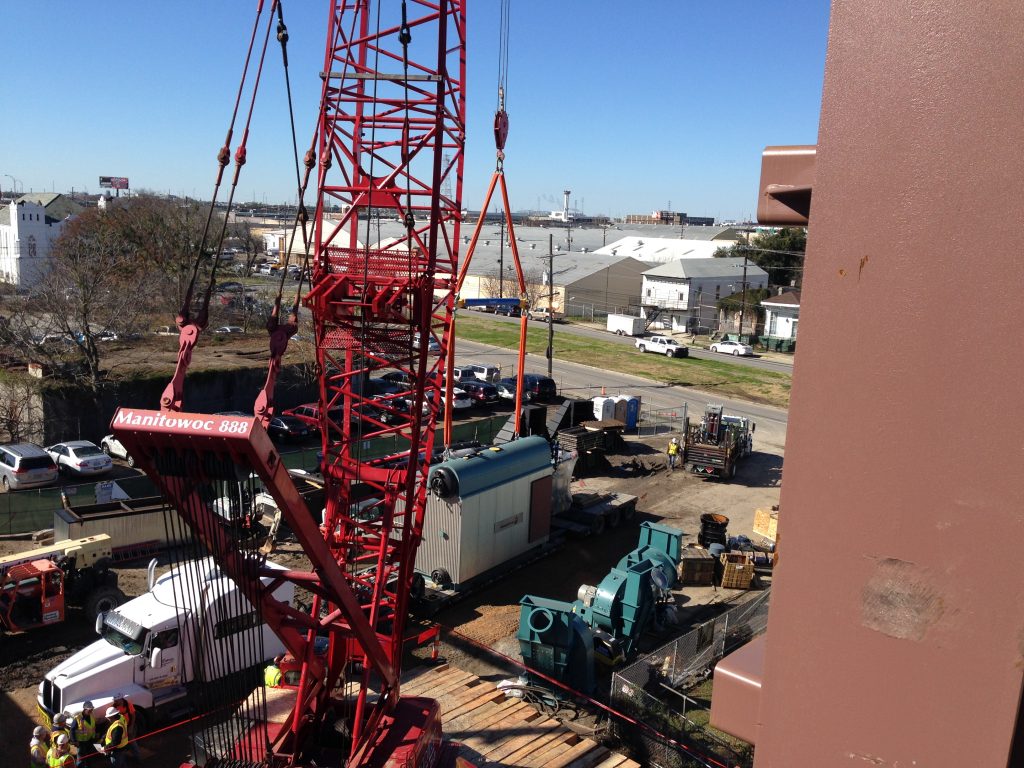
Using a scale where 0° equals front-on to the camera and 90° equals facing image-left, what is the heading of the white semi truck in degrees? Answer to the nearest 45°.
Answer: approximately 45°

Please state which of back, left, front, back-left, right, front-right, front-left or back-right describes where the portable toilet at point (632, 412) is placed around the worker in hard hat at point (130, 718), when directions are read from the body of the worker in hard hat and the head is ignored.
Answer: back-right

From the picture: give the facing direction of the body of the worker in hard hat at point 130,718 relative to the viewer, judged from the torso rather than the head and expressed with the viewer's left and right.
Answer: facing to the left of the viewer

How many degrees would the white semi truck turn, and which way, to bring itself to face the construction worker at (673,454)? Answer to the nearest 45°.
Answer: approximately 180°

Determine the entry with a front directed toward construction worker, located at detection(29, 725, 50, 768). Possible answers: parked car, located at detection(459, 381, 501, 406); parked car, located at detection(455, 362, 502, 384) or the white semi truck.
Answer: the white semi truck
